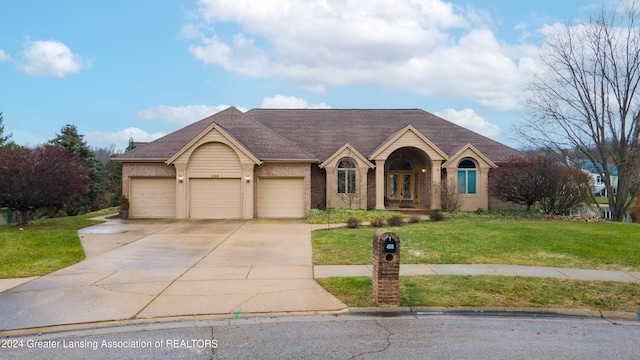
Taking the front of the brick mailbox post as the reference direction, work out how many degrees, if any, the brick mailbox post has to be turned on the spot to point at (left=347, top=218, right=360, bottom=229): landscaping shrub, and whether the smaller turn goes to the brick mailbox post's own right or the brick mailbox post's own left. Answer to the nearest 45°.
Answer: approximately 180°

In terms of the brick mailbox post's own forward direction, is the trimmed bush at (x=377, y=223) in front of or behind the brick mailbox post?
behind

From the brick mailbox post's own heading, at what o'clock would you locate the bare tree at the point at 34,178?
The bare tree is roughly at 4 o'clock from the brick mailbox post.

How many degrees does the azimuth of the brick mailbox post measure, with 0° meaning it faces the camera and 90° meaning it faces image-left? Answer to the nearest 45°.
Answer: approximately 0°

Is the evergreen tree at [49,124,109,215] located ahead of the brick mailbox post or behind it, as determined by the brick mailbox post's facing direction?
behind

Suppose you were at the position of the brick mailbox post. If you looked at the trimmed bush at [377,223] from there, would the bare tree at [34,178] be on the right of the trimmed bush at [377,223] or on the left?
left

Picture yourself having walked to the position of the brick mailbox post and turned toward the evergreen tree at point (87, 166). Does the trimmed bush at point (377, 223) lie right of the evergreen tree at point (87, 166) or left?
right
